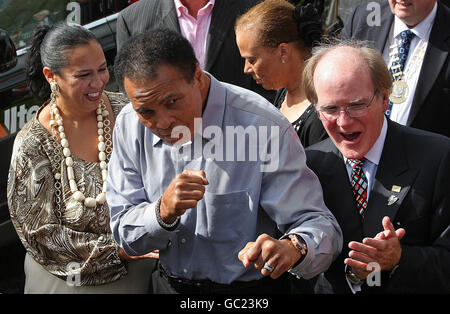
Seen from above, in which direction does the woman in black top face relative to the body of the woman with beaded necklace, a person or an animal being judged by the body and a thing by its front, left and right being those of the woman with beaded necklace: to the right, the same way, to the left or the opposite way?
to the right

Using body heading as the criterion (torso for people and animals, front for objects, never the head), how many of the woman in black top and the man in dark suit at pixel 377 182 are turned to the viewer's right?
0

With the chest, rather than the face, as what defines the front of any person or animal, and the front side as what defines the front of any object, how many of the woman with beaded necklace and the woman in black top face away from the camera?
0

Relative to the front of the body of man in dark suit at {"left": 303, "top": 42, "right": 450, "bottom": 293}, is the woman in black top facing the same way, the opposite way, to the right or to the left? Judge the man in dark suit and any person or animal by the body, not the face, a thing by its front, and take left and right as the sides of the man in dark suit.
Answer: the same way

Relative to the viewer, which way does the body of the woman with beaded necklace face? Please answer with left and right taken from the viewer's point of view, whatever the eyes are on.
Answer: facing the viewer and to the right of the viewer

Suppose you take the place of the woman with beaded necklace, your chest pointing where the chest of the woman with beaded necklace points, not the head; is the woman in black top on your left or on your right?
on your left

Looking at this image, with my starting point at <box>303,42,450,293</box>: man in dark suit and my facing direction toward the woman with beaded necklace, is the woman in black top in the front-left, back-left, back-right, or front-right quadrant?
front-right

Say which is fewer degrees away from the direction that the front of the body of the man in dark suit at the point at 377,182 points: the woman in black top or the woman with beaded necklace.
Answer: the woman with beaded necklace

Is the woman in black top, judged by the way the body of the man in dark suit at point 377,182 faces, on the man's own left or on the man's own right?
on the man's own right

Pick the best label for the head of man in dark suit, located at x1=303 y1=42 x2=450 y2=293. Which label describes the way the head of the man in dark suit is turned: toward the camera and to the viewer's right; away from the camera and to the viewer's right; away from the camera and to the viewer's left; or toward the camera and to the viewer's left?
toward the camera and to the viewer's left

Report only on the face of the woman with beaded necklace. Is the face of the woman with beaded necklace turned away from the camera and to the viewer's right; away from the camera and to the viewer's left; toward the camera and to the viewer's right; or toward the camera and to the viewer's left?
toward the camera and to the viewer's right

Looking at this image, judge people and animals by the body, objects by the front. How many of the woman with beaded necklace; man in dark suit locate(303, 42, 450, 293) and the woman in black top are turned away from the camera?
0

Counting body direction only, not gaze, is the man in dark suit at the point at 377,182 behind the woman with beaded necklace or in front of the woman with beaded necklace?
in front

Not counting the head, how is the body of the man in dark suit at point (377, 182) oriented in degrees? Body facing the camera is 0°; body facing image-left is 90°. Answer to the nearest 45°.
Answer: approximately 45°

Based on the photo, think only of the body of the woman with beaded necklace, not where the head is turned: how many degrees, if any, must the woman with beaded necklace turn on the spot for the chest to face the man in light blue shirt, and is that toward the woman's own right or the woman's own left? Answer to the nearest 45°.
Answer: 0° — they already face them
